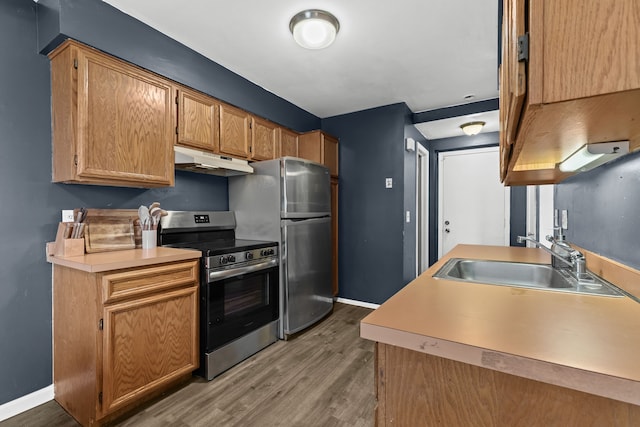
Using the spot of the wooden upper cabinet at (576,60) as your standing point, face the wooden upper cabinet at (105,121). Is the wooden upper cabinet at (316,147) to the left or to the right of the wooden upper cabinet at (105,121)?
right

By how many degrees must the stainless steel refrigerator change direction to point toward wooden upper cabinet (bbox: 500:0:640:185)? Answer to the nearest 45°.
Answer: approximately 45° to its right

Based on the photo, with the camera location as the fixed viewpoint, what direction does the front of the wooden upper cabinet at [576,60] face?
facing to the left of the viewer

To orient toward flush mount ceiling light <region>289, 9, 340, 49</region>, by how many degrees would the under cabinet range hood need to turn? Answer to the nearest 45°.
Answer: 0° — it already faces it

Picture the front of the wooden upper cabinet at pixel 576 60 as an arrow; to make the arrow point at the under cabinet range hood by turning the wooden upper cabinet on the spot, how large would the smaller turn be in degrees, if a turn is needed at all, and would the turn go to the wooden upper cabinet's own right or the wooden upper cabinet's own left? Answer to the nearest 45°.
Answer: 0° — it already faces it

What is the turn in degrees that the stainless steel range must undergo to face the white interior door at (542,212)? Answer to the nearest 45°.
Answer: approximately 45° to its left
